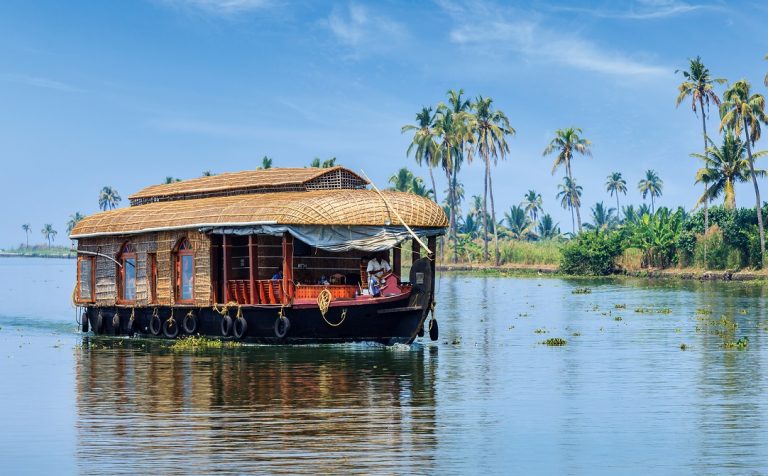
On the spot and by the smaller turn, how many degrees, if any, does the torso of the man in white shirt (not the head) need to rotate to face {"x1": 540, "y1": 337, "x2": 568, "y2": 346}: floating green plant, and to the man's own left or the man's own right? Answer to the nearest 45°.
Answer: approximately 45° to the man's own left

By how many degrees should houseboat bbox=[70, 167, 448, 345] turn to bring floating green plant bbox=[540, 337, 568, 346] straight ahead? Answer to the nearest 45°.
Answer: approximately 45° to its left

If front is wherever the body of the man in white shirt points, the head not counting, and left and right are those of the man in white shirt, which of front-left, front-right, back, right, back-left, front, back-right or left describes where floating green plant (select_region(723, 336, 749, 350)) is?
front-left

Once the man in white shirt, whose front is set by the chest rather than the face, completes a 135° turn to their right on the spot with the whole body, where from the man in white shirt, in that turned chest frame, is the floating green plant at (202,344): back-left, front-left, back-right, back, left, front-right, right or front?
front

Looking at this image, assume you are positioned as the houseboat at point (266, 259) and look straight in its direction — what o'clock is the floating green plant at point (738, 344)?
The floating green plant is roughly at 11 o'clock from the houseboat.

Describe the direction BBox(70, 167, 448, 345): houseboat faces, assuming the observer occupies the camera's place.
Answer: facing the viewer and to the right of the viewer
